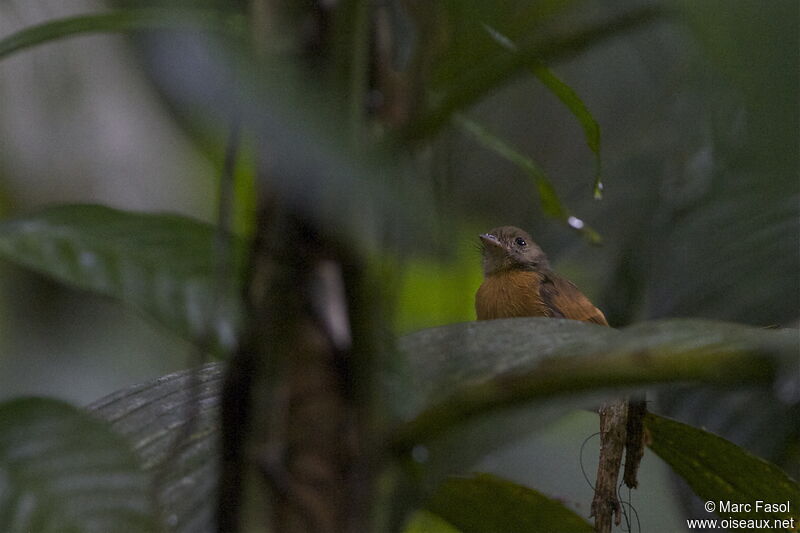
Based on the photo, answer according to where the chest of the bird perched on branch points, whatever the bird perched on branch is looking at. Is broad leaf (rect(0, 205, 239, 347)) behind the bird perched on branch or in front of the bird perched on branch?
in front

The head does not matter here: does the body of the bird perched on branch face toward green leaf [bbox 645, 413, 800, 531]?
no

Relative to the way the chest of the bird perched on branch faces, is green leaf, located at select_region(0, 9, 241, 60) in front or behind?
in front

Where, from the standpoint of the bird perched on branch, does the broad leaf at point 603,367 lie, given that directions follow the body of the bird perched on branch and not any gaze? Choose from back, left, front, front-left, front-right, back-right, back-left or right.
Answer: front-left

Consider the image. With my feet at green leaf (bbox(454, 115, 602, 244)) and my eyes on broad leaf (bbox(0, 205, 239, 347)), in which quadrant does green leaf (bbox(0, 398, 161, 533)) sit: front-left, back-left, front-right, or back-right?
front-left

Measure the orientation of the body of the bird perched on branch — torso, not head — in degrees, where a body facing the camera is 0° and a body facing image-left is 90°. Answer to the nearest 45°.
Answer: approximately 45°

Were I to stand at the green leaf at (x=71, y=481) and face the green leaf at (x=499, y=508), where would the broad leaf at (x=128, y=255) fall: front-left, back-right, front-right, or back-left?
front-left

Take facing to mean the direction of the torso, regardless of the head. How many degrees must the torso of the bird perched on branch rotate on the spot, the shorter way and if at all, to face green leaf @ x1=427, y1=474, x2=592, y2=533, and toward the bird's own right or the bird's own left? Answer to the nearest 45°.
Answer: approximately 45° to the bird's own left
